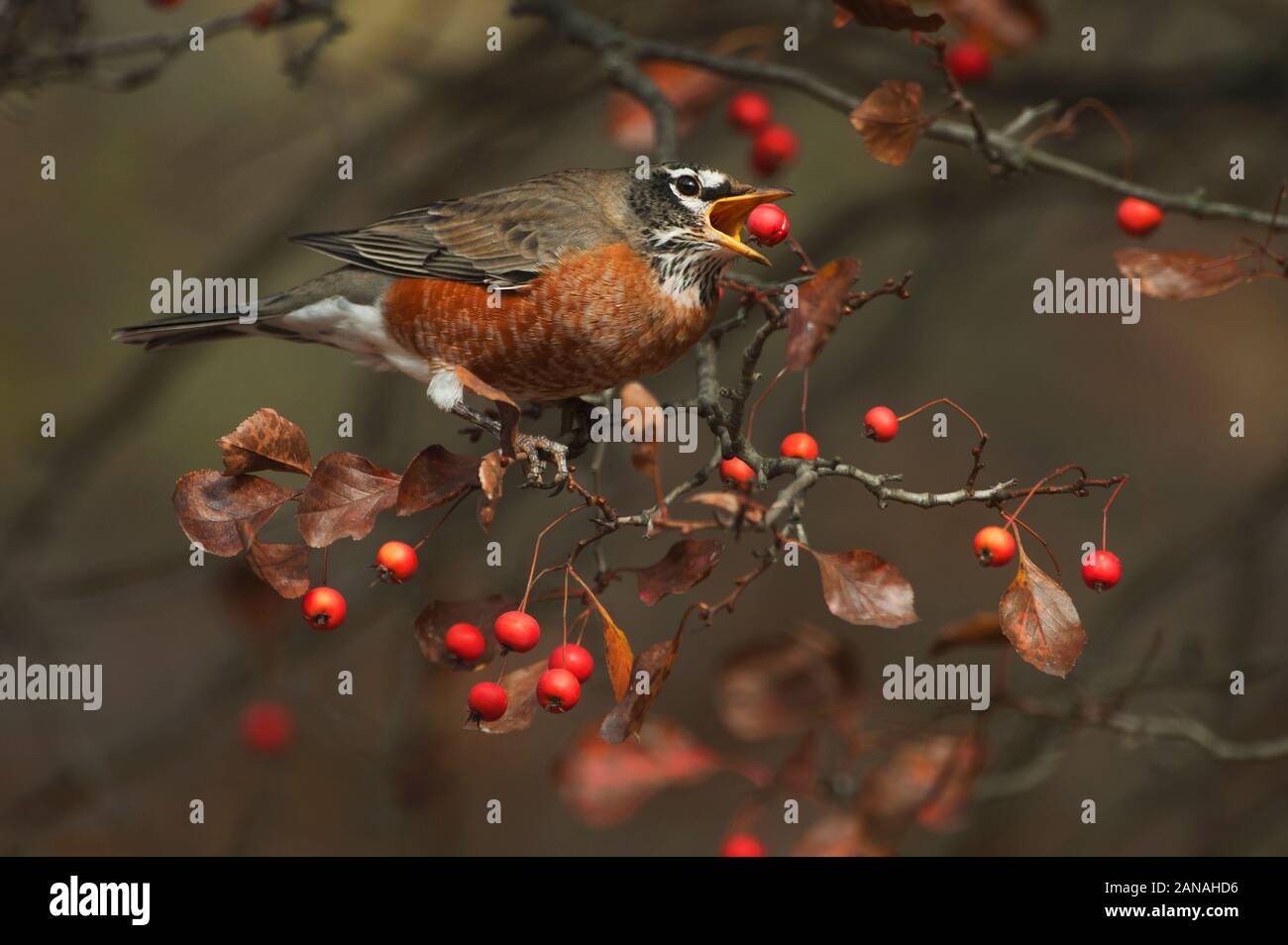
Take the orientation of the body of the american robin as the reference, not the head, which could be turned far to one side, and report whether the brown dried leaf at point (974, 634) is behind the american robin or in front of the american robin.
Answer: in front

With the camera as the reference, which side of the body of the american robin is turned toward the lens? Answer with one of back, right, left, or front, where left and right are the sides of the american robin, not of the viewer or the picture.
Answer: right

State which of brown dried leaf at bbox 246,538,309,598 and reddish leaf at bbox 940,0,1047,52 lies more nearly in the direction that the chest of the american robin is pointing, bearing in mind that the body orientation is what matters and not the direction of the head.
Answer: the reddish leaf

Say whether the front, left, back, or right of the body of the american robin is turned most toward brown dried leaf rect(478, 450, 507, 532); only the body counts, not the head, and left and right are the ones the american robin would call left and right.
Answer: right

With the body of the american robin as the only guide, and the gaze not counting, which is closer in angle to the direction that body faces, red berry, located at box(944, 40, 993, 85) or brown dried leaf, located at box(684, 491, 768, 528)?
the brown dried leaf

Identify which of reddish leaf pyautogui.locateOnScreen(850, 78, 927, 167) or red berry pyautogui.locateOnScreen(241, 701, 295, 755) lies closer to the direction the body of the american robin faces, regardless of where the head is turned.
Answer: the reddish leaf

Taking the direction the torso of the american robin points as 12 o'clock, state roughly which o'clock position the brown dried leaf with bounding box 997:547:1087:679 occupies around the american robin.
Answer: The brown dried leaf is roughly at 12 o'clock from the american robin.

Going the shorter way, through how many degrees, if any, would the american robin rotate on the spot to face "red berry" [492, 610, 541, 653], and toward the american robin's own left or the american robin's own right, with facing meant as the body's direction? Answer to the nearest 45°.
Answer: approximately 90° to the american robin's own right

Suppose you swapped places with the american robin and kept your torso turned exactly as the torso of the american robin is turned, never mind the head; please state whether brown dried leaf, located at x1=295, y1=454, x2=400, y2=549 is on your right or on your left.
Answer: on your right
